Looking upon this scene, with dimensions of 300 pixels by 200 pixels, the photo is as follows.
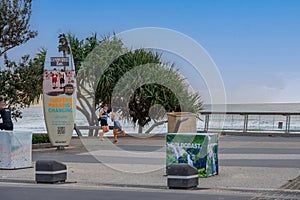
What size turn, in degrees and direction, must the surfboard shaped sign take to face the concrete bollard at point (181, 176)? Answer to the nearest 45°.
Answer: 0° — it already faces it

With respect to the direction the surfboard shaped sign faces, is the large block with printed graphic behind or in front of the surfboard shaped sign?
in front

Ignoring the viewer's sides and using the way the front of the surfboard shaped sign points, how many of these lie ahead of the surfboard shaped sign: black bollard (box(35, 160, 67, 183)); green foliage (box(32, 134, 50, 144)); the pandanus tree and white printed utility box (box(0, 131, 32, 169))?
2

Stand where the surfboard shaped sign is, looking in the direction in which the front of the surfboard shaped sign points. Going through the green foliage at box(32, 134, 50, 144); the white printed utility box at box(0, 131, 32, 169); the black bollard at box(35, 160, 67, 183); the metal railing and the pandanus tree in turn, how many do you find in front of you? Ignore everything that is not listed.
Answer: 2

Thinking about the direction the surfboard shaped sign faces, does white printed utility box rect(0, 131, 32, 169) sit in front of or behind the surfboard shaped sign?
in front

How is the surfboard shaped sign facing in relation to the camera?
toward the camera

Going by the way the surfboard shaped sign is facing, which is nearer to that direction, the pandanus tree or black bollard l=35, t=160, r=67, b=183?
the black bollard

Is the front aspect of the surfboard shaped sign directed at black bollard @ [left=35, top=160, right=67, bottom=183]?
yes

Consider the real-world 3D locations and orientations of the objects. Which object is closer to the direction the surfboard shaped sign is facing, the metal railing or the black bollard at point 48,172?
the black bollard

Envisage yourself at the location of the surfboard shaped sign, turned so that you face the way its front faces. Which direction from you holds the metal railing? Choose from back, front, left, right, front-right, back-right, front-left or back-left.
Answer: back-left

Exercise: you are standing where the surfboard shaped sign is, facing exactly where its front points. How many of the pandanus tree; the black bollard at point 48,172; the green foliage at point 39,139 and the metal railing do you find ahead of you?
1

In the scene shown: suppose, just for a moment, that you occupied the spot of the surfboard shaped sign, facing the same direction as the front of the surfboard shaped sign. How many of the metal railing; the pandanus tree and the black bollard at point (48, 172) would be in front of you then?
1

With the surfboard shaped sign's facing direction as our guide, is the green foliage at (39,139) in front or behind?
behind
